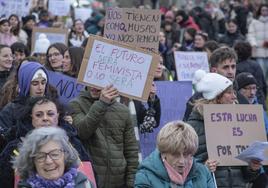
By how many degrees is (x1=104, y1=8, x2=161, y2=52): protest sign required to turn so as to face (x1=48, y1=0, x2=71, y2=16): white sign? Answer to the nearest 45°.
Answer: approximately 180°

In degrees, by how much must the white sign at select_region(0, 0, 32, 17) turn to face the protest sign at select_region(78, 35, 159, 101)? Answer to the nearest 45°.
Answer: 0° — it already faces it

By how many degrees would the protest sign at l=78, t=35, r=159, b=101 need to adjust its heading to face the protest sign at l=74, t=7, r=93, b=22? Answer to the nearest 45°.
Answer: approximately 180°

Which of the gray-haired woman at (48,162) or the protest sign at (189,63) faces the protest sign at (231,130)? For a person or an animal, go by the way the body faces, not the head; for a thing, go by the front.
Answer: the protest sign at (189,63)

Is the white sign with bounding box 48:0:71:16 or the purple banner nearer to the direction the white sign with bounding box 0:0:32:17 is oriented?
the purple banner
